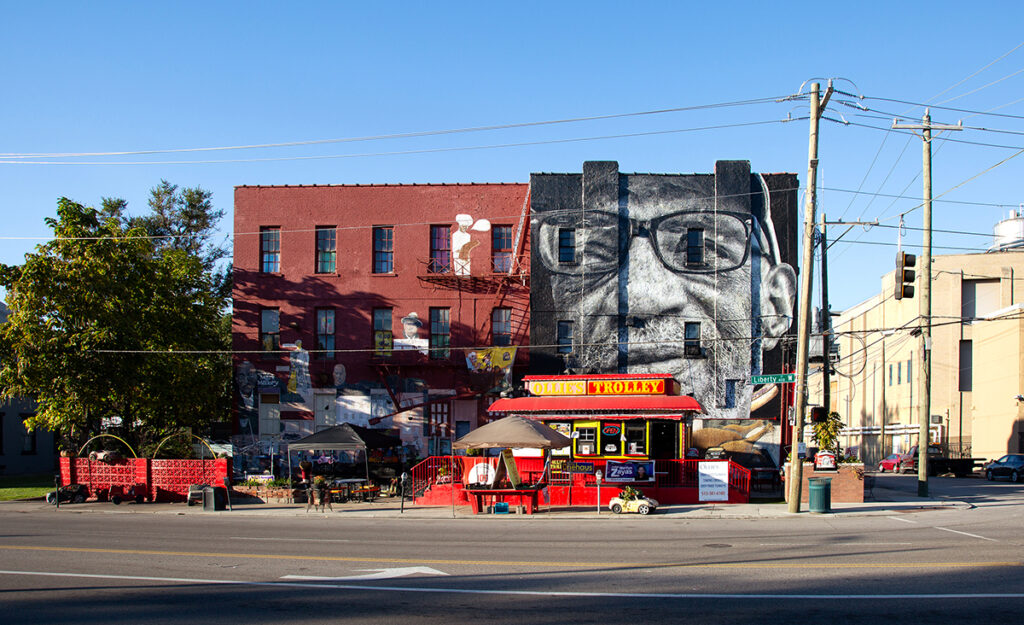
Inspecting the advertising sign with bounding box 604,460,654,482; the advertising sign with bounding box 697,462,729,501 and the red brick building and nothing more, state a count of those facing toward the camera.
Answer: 3

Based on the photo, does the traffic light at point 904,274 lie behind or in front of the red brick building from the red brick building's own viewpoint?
in front

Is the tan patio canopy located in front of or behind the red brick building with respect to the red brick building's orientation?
in front

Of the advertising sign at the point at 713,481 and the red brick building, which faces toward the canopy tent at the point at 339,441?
the red brick building

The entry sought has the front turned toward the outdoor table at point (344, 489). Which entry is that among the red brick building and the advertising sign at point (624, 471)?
the red brick building

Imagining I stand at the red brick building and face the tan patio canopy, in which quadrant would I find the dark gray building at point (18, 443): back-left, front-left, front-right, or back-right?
back-right

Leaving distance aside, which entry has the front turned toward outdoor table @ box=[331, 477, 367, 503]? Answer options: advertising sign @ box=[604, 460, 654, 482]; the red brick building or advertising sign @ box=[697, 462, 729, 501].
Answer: the red brick building

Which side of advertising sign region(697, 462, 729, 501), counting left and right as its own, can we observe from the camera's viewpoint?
front

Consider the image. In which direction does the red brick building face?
toward the camera

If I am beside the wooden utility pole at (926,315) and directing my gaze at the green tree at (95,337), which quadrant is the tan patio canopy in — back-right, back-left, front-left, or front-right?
front-left

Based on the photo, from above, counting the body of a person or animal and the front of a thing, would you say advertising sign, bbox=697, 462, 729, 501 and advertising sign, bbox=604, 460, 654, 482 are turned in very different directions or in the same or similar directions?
same or similar directions
